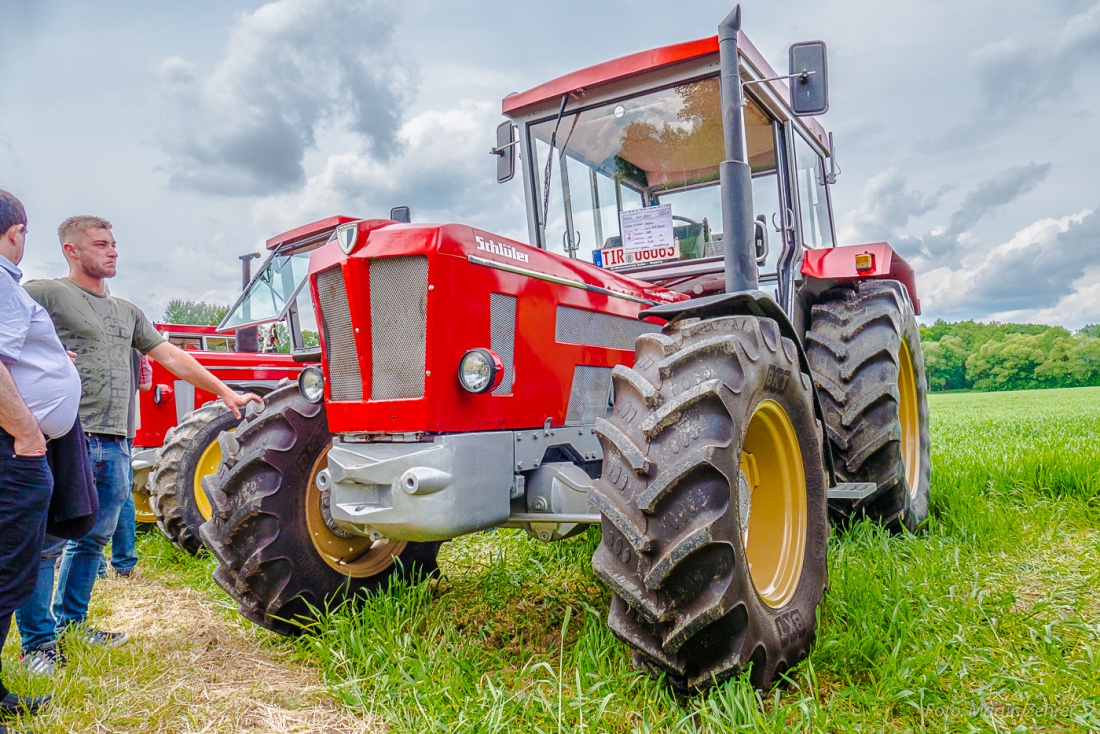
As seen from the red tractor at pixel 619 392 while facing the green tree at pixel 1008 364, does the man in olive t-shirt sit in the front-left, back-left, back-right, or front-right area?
back-left

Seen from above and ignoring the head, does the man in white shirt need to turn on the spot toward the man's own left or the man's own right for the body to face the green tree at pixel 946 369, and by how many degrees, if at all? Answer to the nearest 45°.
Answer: approximately 45° to the man's own left

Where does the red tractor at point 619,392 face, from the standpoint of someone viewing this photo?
facing the viewer and to the left of the viewer

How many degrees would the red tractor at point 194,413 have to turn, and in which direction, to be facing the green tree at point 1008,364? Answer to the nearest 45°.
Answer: approximately 180°

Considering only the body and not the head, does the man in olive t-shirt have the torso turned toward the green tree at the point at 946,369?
no

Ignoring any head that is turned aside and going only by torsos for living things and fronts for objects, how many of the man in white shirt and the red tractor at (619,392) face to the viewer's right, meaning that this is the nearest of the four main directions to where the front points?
1

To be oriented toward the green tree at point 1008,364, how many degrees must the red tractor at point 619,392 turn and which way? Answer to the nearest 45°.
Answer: approximately 180°

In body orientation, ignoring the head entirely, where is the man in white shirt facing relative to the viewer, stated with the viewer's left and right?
facing to the right of the viewer

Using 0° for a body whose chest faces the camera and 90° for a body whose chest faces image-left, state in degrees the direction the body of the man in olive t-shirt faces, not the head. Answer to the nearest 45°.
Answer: approximately 315°

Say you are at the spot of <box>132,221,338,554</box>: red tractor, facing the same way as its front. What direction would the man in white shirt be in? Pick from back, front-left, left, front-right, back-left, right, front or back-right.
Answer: front-left

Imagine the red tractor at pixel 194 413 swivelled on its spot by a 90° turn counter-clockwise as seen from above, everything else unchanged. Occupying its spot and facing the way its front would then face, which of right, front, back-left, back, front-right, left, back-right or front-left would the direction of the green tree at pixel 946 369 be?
left

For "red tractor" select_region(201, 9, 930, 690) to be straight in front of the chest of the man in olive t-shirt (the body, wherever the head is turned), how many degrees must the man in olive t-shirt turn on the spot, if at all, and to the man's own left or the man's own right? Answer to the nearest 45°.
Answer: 0° — they already face it

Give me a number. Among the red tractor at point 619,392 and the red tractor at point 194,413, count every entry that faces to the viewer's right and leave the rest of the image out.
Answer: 0

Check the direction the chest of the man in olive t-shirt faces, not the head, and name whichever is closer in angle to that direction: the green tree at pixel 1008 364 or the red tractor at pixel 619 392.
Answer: the red tractor

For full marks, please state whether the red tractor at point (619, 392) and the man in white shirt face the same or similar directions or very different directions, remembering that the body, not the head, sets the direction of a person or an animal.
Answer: very different directions

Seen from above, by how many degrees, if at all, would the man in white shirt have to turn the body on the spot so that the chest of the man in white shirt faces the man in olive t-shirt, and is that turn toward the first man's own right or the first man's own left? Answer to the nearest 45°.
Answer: approximately 90° to the first man's own left

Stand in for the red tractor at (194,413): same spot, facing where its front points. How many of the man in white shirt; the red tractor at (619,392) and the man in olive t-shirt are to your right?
0

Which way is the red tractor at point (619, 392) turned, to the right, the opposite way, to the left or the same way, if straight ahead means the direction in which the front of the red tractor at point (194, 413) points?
the same way
